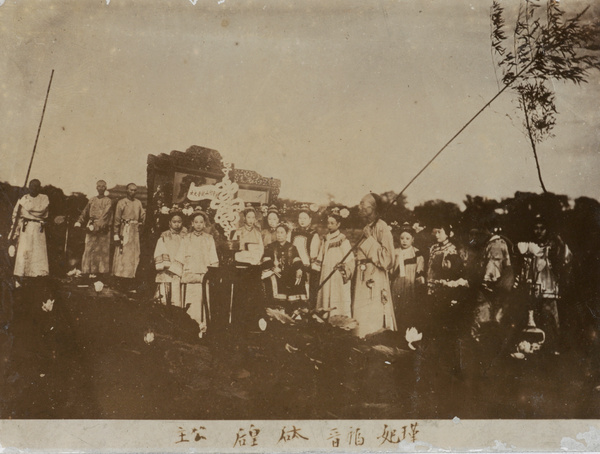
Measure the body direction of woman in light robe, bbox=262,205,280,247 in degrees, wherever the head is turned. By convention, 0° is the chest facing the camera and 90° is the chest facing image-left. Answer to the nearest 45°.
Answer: approximately 0°

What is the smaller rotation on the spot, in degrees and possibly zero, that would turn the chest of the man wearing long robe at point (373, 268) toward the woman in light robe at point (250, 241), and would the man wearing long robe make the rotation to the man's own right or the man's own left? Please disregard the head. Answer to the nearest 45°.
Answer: approximately 45° to the man's own right

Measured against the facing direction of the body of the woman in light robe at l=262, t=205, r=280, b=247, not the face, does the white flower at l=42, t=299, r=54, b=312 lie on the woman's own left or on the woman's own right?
on the woman's own right

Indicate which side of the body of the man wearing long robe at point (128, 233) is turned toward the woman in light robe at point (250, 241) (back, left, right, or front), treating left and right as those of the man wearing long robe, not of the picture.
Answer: left

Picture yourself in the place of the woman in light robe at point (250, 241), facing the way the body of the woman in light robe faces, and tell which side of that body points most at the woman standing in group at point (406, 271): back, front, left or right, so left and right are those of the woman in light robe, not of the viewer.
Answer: left
